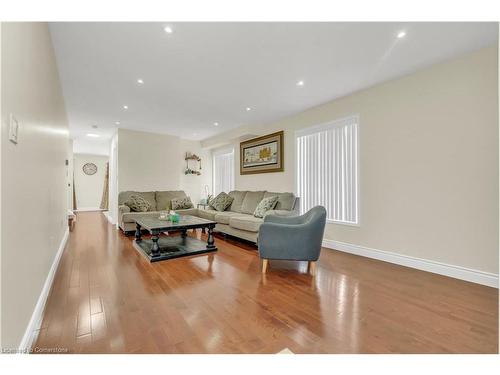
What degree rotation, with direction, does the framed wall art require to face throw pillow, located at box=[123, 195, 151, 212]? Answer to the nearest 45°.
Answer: approximately 45° to its right

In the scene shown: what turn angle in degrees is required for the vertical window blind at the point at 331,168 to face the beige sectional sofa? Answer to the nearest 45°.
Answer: approximately 45° to its right

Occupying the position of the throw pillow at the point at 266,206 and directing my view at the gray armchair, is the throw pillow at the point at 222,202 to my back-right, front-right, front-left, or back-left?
back-right

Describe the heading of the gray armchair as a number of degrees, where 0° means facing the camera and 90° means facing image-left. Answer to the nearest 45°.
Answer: approximately 90°

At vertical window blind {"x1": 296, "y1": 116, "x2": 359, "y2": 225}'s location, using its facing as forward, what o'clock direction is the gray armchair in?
The gray armchair is roughly at 11 o'clock from the vertical window blind.
